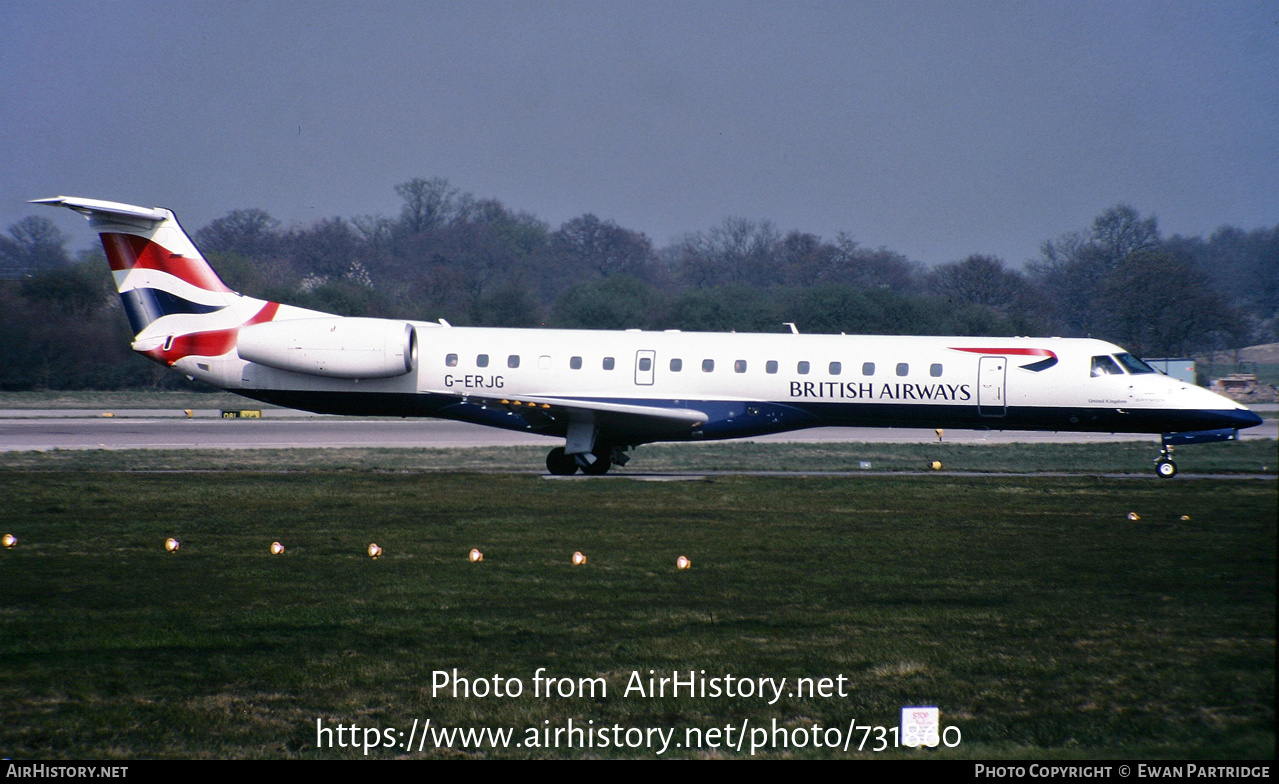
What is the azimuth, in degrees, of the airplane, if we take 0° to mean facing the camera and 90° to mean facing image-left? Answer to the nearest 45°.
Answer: approximately 270°
